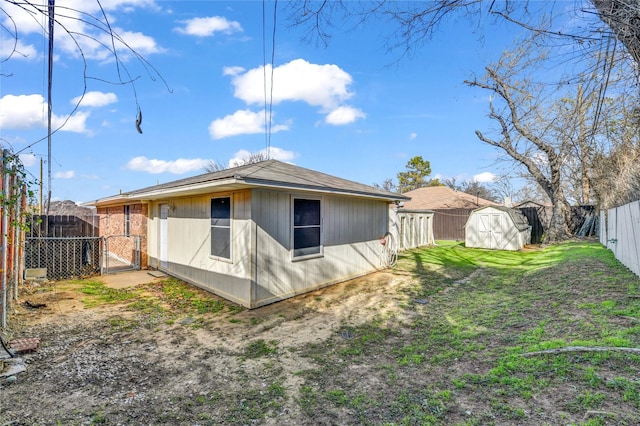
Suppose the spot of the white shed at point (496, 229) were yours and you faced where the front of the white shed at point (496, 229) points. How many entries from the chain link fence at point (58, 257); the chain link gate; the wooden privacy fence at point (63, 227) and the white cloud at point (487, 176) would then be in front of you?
3

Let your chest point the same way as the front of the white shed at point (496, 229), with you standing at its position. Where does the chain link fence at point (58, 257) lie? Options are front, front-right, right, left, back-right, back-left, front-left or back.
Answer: front

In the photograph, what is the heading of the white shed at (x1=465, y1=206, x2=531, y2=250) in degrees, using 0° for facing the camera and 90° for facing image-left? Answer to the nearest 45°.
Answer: approximately 45°

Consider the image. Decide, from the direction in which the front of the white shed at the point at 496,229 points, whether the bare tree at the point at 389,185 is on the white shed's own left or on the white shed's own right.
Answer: on the white shed's own right

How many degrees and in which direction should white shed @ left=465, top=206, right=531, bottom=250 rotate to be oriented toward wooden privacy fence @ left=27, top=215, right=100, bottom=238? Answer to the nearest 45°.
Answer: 0° — it already faces it

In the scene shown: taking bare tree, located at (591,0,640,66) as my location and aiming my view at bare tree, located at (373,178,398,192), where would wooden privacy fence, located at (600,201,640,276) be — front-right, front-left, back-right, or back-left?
front-right

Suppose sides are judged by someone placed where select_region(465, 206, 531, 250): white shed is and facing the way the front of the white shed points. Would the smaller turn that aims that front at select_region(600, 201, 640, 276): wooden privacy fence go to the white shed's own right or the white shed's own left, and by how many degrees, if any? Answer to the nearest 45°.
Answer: approximately 45° to the white shed's own left

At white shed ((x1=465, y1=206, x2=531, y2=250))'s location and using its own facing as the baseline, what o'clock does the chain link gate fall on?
The chain link gate is roughly at 12 o'clock from the white shed.

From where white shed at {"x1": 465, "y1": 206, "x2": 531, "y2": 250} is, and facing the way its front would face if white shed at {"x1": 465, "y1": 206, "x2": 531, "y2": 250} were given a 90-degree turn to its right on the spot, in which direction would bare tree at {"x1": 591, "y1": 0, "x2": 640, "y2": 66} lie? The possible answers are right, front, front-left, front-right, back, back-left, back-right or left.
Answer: back-left
